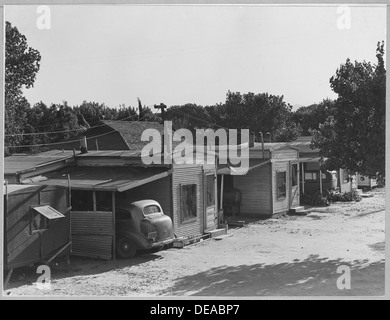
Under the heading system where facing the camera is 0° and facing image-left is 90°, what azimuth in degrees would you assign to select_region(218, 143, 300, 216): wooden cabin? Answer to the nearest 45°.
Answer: approximately 315°

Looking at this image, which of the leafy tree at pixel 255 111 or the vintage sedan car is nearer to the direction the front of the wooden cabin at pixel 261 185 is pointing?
the vintage sedan car

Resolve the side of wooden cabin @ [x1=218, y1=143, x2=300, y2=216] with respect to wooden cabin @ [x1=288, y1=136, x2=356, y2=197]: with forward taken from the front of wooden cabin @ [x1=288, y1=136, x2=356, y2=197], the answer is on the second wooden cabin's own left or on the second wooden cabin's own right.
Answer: on the second wooden cabin's own right

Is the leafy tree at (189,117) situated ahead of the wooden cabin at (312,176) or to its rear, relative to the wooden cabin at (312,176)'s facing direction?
to the rear

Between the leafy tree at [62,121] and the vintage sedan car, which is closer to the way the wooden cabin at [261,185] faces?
the vintage sedan car

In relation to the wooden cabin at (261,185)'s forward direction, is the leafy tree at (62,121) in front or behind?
behind

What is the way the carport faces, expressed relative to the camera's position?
facing the viewer and to the right of the viewer

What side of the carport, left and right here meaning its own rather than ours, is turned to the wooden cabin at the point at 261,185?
left

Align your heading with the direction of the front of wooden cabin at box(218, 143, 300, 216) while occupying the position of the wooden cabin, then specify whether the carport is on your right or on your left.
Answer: on your right

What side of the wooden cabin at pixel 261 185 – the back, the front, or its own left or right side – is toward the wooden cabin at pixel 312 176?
left

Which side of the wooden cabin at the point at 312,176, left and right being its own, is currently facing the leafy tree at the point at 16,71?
right

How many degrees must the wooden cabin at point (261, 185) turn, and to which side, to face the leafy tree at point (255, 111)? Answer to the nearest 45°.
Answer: approximately 135° to its left
